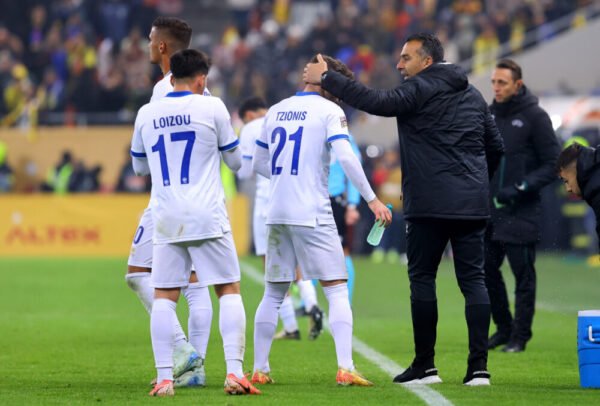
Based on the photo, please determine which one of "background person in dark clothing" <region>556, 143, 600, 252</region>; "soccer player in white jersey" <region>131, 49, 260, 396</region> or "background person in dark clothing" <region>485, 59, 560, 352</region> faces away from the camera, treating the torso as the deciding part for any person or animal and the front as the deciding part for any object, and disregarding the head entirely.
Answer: the soccer player in white jersey

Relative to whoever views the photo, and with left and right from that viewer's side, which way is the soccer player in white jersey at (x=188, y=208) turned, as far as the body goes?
facing away from the viewer

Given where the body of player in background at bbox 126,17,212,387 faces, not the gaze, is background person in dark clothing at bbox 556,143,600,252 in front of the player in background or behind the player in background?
behind

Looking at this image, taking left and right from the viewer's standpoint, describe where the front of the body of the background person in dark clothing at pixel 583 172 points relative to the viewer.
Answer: facing to the left of the viewer

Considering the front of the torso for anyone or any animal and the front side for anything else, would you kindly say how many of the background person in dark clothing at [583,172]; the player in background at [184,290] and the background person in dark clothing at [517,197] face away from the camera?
0

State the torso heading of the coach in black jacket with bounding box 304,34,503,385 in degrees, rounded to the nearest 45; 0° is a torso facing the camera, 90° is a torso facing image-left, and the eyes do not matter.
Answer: approximately 135°

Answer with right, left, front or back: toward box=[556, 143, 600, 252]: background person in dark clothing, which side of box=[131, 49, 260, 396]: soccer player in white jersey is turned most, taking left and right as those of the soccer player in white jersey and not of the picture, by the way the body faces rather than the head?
right

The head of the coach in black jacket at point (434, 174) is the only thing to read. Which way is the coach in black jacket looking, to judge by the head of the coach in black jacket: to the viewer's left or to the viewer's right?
to the viewer's left

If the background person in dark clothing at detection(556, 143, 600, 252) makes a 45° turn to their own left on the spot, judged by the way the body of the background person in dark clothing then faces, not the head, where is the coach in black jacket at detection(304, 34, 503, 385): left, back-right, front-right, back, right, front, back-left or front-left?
front-right
